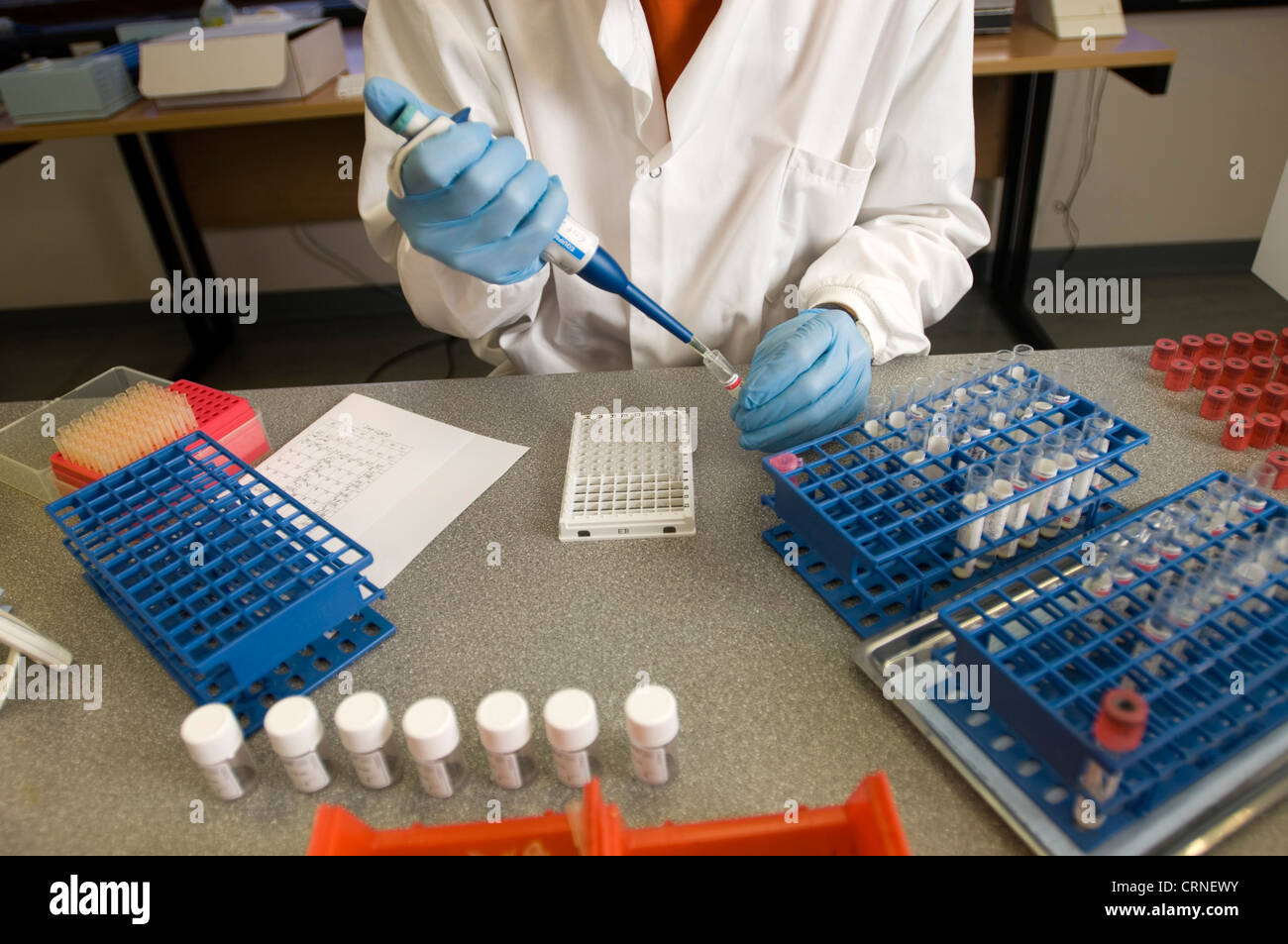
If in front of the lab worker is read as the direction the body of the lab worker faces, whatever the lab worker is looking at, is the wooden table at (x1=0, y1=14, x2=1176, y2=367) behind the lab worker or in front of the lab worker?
behind

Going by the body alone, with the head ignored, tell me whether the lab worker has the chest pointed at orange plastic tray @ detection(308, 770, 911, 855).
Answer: yes

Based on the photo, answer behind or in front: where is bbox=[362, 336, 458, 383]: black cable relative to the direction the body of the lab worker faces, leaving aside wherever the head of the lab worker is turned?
behind

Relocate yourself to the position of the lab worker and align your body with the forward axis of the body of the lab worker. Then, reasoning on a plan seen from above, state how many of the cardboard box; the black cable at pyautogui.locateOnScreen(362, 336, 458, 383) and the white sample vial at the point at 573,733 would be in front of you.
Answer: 1

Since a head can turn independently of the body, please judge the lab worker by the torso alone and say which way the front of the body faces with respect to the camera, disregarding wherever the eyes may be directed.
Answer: toward the camera

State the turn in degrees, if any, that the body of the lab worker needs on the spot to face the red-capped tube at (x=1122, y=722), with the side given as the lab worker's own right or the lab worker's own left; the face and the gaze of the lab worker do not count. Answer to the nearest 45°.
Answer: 0° — they already face it

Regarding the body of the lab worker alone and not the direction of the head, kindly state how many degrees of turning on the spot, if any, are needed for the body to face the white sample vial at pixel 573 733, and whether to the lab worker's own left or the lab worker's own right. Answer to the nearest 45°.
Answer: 0° — they already face it

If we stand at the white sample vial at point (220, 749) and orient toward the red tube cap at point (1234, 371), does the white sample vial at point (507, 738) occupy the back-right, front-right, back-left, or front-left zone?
front-right

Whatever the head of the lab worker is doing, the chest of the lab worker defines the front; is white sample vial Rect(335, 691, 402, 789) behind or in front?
in front
